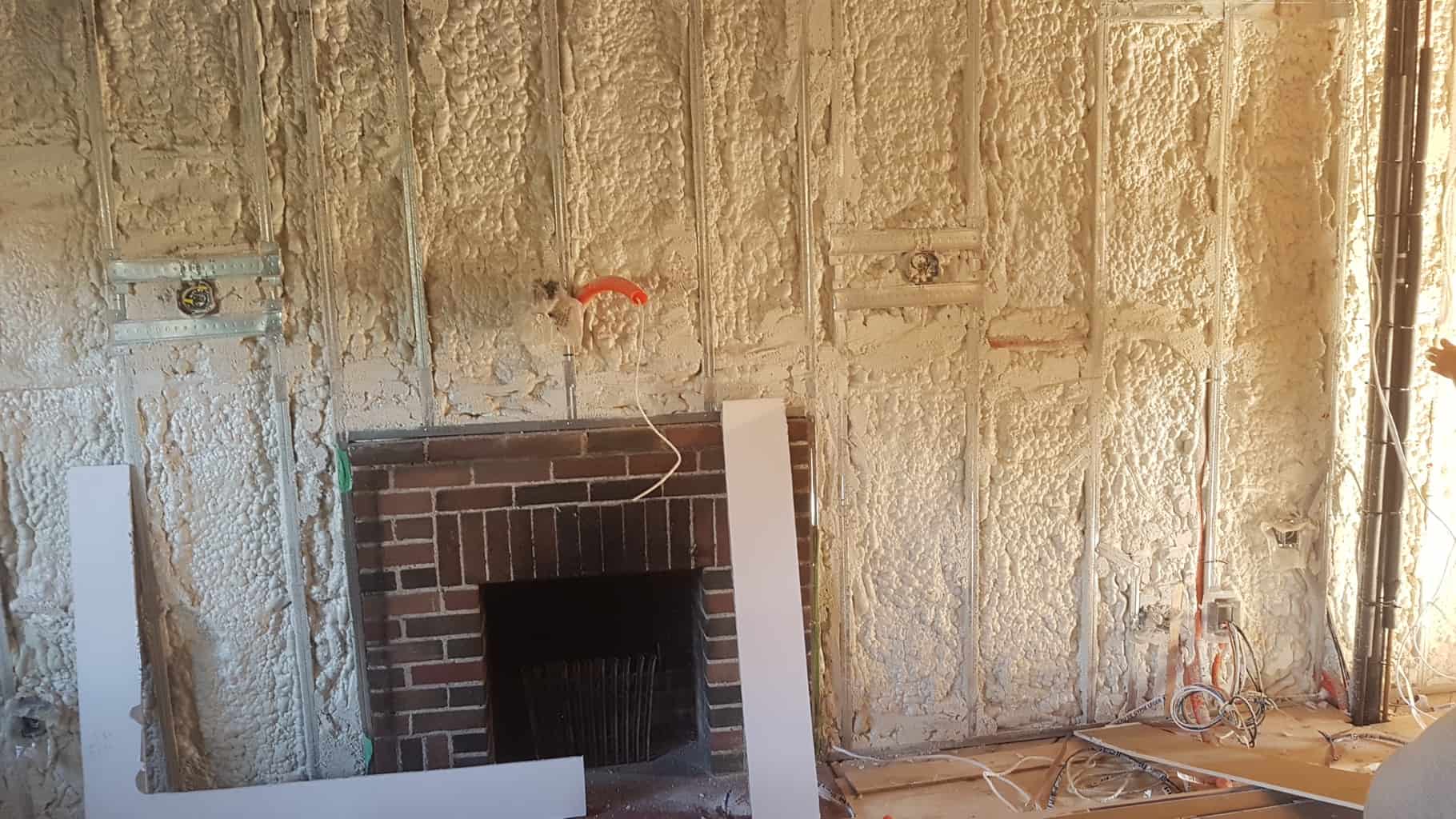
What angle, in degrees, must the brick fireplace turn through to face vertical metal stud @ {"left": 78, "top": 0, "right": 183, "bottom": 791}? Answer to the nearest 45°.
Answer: approximately 90° to its right

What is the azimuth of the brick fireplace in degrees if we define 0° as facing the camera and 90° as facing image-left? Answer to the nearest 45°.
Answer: approximately 0°

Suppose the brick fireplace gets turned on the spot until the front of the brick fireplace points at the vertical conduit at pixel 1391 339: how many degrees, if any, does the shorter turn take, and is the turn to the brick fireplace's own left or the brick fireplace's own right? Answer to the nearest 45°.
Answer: approximately 90° to the brick fireplace's own left

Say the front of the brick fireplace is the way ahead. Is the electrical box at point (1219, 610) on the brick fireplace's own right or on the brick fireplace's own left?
on the brick fireplace's own left

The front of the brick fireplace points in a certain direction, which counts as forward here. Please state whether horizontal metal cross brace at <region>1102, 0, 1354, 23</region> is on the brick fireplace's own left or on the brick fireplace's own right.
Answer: on the brick fireplace's own left

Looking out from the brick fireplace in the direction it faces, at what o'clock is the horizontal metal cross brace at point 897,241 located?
The horizontal metal cross brace is roughly at 9 o'clock from the brick fireplace.

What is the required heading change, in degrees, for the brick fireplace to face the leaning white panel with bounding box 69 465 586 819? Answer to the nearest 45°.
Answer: approximately 90° to its right

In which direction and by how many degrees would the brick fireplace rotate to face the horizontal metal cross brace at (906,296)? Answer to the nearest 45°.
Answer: approximately 90° to its left

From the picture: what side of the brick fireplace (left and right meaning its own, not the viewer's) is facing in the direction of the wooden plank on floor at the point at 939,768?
left

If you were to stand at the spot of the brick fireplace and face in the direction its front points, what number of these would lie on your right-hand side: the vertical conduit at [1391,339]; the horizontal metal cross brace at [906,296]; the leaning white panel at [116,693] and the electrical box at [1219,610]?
1
